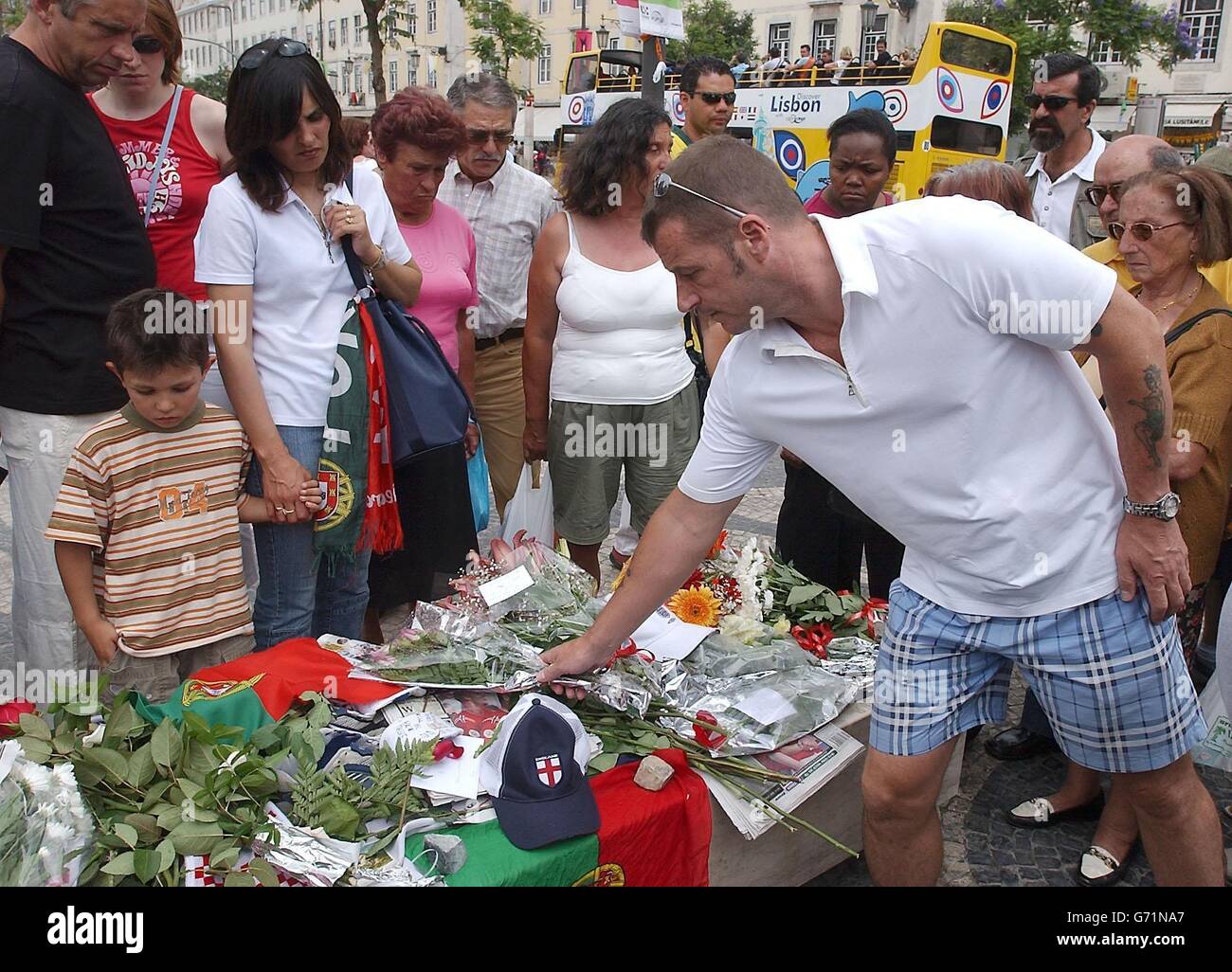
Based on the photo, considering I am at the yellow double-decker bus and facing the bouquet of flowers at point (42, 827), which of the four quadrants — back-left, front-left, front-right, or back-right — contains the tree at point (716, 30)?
back-right

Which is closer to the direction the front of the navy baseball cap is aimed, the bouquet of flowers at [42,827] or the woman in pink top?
the bouquet of flowers

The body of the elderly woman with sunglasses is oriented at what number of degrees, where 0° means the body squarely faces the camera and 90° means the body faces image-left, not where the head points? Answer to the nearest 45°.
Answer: approximately 45°

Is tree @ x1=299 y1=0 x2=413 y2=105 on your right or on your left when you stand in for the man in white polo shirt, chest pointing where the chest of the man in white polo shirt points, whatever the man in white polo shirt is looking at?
on your right

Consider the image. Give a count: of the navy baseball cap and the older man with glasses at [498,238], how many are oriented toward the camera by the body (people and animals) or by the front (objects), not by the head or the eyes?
2

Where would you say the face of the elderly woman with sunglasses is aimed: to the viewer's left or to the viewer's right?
to the viewer's left

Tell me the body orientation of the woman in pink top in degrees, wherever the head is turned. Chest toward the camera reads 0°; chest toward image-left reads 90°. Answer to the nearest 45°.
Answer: approximately 315°

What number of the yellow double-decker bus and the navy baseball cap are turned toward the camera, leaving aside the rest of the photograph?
1
